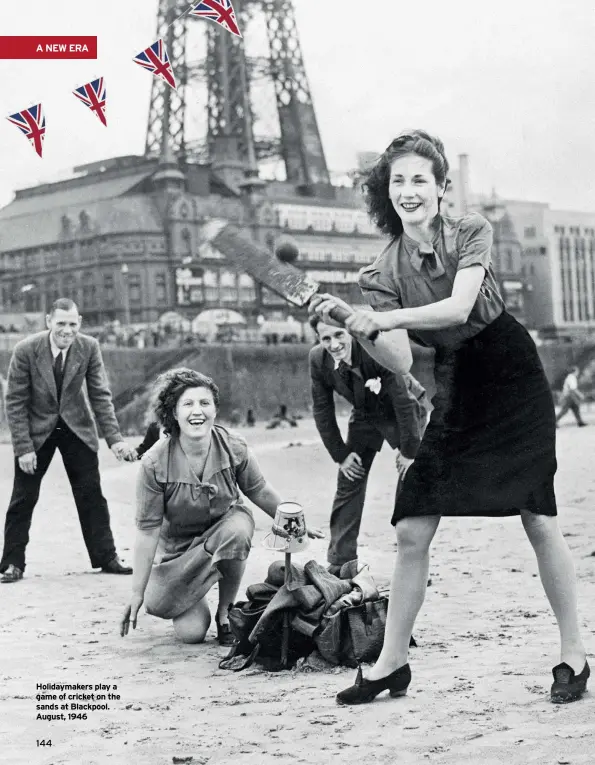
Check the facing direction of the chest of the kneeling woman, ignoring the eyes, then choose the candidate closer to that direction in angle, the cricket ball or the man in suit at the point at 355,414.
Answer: the cricket ball

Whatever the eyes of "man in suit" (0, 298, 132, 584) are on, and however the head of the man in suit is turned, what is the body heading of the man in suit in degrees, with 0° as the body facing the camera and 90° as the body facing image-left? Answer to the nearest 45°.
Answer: approximately 0°

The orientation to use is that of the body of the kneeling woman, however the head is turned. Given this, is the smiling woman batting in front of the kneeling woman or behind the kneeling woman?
in front

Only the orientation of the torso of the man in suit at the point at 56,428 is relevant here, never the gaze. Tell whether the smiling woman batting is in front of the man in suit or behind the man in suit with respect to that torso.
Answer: in front

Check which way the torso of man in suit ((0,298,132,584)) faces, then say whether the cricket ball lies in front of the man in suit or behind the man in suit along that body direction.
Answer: in front

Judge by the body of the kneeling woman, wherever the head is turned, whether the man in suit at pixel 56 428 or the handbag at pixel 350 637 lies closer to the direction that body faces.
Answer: the handbag

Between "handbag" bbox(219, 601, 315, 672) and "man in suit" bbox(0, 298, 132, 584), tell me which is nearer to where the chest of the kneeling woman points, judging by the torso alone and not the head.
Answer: the handbag

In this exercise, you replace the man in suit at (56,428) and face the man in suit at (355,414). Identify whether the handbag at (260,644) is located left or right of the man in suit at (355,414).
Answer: right

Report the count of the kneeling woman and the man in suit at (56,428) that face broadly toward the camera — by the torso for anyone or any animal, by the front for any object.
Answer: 2
